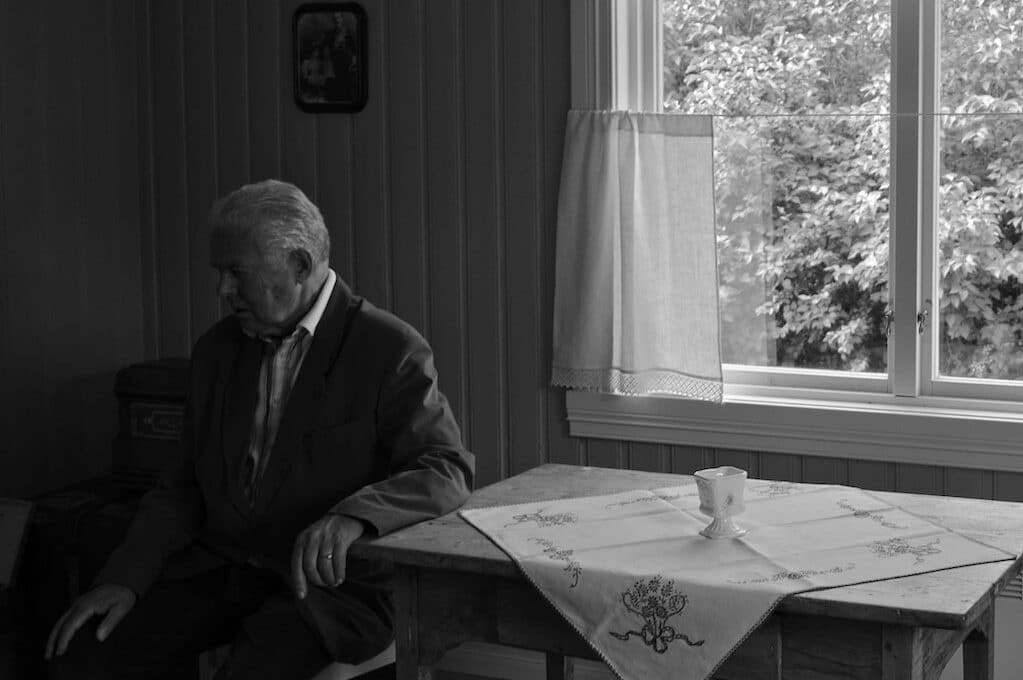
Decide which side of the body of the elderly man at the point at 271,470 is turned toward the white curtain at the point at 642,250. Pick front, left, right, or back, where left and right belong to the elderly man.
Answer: back

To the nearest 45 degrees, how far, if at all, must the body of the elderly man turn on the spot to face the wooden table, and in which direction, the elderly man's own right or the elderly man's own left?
approximately 90° to the elderly man's own left

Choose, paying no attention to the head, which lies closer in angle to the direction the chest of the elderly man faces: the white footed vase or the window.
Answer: the white footed vase

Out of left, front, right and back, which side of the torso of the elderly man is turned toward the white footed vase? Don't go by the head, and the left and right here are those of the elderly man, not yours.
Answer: left

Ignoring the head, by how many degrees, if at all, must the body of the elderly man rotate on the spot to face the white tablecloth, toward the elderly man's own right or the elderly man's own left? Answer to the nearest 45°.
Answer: approximately 90° to the elderly man's own left

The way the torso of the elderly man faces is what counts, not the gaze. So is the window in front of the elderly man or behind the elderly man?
behind

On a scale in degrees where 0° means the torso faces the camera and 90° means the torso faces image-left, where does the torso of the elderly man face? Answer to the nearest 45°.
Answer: approximately 45°
